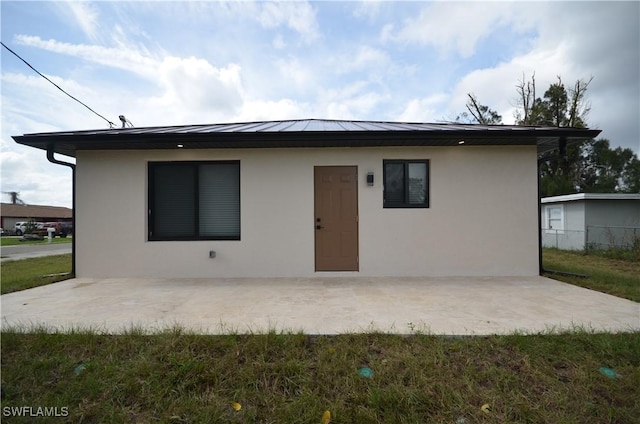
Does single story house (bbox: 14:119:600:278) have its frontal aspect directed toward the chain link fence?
no

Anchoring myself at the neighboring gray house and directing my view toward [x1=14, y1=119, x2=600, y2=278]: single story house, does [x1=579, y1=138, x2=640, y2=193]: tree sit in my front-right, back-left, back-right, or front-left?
back-right

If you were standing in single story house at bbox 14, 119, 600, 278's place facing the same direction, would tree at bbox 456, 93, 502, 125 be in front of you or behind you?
behind

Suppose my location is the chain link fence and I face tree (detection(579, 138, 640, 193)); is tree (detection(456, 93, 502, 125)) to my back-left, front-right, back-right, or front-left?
front-left

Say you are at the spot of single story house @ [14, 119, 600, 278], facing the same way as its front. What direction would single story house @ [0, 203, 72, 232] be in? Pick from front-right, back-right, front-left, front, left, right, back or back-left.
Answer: back-right

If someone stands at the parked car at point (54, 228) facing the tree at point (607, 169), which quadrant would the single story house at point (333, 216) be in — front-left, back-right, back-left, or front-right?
front-right

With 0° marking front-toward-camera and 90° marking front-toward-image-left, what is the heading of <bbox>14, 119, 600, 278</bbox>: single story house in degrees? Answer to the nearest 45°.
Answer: approximately 0°

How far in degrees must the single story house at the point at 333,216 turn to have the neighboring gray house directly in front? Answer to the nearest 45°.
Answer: approximately 135° to its left
